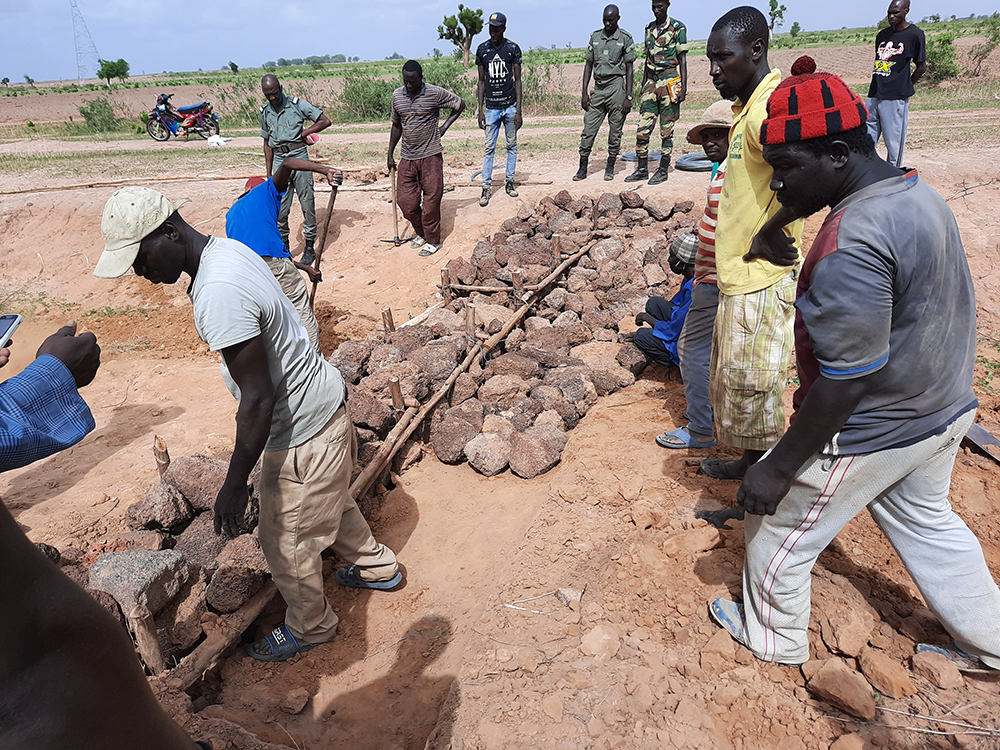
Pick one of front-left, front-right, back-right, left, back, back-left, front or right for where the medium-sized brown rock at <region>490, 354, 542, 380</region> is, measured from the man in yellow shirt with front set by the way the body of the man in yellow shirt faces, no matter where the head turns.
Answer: front-right

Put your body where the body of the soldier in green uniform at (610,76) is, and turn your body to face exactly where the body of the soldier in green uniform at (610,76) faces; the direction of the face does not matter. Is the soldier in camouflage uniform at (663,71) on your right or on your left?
on your left

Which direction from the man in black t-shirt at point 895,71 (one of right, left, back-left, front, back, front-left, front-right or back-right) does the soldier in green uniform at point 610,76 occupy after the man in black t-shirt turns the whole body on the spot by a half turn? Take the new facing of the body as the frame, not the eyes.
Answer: back-left

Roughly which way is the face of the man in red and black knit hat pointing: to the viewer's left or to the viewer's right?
to the viewer's left

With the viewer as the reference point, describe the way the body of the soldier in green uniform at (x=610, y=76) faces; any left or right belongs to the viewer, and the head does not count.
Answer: facing the viewer

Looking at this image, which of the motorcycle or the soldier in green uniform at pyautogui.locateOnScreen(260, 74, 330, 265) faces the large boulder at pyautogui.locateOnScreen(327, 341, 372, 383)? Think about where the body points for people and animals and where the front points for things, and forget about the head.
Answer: the soldier in green uniform

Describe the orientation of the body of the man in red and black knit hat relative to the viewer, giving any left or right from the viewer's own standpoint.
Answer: facing to the left of the viewer

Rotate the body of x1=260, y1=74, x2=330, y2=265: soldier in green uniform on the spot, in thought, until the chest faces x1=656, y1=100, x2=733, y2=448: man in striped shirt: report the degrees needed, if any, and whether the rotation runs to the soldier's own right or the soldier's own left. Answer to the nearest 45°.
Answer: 0° — they already face them

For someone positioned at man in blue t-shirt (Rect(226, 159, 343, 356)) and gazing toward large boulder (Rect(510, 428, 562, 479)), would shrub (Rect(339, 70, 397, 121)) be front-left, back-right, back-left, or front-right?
back-left

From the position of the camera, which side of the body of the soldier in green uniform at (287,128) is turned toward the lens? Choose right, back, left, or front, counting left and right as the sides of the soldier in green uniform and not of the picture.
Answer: front

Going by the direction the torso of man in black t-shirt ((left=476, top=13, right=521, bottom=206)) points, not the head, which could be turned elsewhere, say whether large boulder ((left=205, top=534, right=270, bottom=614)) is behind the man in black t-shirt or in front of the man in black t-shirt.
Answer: in front

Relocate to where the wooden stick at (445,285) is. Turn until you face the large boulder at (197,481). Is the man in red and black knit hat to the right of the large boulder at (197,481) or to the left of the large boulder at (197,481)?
left

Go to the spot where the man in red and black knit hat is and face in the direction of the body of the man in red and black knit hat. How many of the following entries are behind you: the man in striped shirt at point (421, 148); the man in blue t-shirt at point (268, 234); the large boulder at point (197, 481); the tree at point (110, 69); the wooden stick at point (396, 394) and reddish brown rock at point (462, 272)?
0
